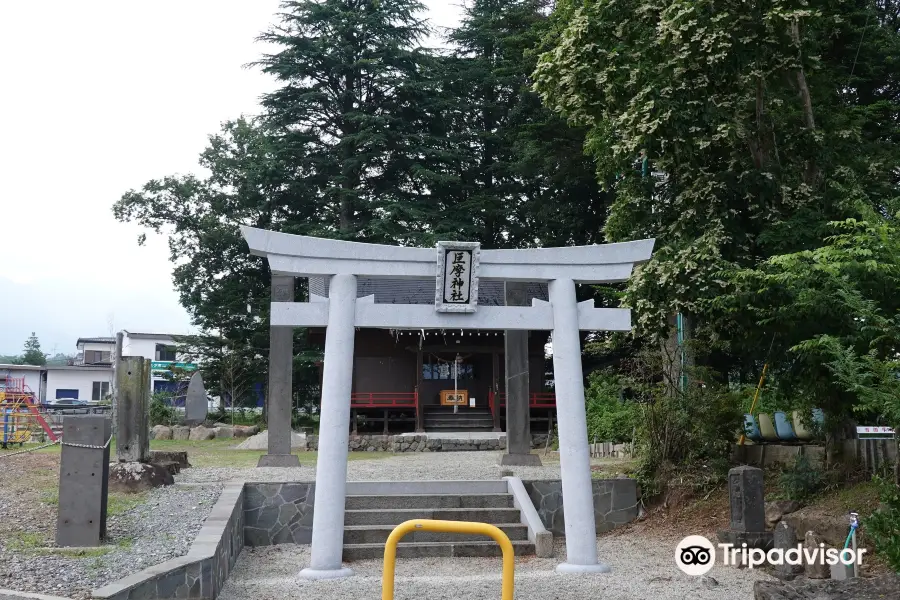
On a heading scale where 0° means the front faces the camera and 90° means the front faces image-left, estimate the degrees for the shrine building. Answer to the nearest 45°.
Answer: approximately 0°

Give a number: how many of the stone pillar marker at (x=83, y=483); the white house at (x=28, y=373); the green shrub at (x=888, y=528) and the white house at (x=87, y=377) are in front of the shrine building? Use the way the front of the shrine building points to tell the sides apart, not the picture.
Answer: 2

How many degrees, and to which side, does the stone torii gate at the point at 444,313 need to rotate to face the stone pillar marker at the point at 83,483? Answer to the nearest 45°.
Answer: approximately 90° to its right

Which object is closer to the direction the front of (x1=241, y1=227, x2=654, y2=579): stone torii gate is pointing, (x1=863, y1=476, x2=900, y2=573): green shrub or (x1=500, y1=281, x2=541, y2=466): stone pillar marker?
the green shrub

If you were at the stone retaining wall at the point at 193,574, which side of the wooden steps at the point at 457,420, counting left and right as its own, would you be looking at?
front

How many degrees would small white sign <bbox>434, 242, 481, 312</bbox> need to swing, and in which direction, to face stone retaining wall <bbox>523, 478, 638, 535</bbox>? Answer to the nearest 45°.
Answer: approximately 135° to its left

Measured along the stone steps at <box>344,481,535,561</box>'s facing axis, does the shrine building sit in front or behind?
behind

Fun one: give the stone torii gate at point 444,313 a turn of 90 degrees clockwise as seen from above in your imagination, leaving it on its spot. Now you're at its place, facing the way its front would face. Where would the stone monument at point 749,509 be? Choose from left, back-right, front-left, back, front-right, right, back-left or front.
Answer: back

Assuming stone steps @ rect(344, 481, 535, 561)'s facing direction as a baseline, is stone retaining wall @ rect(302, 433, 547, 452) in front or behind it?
behind
